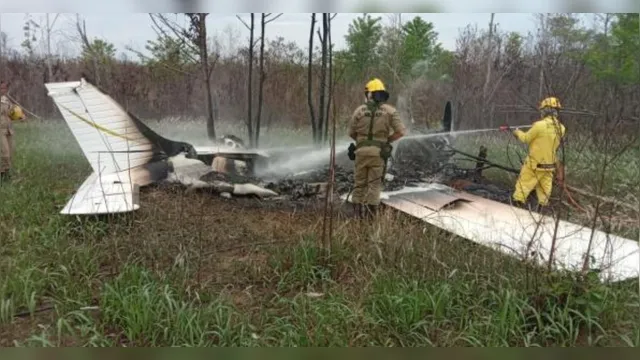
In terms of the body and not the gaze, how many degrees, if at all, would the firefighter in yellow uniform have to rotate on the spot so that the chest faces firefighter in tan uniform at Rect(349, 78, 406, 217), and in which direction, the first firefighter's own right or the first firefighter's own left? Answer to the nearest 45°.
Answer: approximately 45° to the first firefighter's own left

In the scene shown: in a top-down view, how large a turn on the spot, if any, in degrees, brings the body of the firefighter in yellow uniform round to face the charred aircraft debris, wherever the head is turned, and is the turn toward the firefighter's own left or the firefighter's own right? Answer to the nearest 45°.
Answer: approximately 45° to the firefighter's own left

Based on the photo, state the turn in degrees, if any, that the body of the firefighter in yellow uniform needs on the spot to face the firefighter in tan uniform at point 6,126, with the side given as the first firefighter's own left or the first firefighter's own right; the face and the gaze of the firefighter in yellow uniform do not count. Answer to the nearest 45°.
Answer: approximately 45° to the first firefighter's own left

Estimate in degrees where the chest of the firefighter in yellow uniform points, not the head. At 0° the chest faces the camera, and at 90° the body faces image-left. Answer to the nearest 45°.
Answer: approximately 135°

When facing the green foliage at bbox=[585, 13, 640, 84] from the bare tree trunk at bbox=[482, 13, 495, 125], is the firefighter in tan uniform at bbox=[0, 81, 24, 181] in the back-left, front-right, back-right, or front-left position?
back-right
